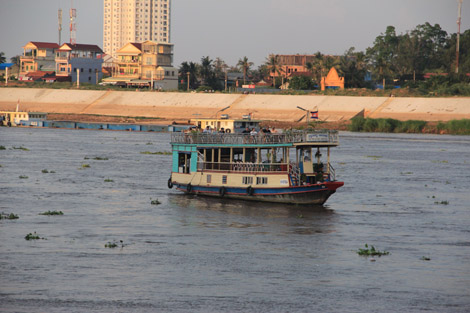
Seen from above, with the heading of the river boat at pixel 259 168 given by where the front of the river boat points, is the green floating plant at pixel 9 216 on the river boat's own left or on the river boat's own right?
on the river boat's own right

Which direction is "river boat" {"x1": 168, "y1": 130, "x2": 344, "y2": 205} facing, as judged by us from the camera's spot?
facing the viewer and to the right of the viewer
